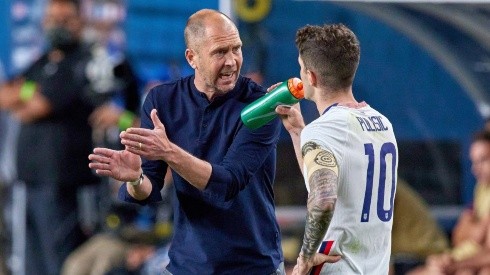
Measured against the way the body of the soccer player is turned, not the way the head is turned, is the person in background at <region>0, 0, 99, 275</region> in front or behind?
in front

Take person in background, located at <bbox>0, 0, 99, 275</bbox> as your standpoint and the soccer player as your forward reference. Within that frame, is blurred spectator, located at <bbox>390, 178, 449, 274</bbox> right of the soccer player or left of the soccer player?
left

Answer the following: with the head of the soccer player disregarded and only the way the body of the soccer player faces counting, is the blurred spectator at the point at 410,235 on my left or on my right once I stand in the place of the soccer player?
on my right

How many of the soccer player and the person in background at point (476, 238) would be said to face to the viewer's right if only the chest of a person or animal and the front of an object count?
0

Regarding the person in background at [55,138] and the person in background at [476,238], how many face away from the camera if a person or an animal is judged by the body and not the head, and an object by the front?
0

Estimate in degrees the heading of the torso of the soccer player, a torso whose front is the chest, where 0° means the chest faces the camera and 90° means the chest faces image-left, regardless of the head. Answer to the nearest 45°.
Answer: approximately 135°

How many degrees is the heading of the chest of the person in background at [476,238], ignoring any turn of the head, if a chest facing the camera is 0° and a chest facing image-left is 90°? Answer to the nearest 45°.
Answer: approximately 45°
